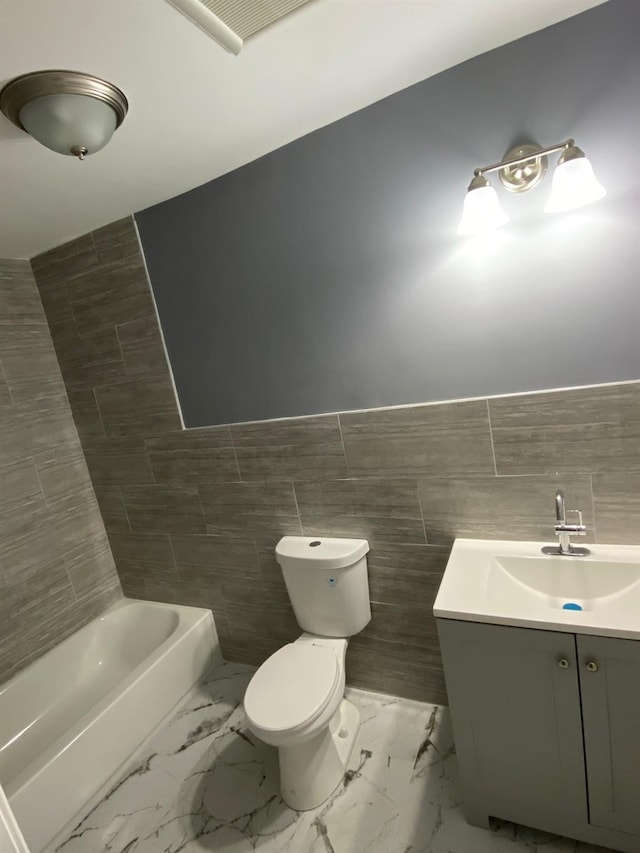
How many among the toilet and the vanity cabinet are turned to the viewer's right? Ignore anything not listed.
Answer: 0

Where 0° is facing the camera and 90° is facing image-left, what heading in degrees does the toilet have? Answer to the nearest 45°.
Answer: approximately 45°

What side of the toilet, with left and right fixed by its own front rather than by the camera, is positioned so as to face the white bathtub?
right

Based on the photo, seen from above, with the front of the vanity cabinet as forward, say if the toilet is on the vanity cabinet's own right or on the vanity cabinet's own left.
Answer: on the vanity cabinet's own right

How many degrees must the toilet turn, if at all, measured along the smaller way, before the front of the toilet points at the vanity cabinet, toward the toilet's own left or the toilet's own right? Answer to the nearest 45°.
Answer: approximately 90° to the toilet's own left
